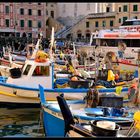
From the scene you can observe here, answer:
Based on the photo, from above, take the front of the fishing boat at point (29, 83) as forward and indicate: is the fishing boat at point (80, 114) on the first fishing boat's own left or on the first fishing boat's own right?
on the first fishing boat's own left

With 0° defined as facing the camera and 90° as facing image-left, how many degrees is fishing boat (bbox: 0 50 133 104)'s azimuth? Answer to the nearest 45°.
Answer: approximately 90°

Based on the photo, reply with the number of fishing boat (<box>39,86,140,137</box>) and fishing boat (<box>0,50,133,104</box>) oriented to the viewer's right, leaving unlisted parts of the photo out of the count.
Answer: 0

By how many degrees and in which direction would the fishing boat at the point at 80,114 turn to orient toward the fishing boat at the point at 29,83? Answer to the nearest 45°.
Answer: approximately 90° to its right

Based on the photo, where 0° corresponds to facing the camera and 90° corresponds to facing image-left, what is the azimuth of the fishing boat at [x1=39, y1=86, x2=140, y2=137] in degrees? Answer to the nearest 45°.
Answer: approximately 45°
